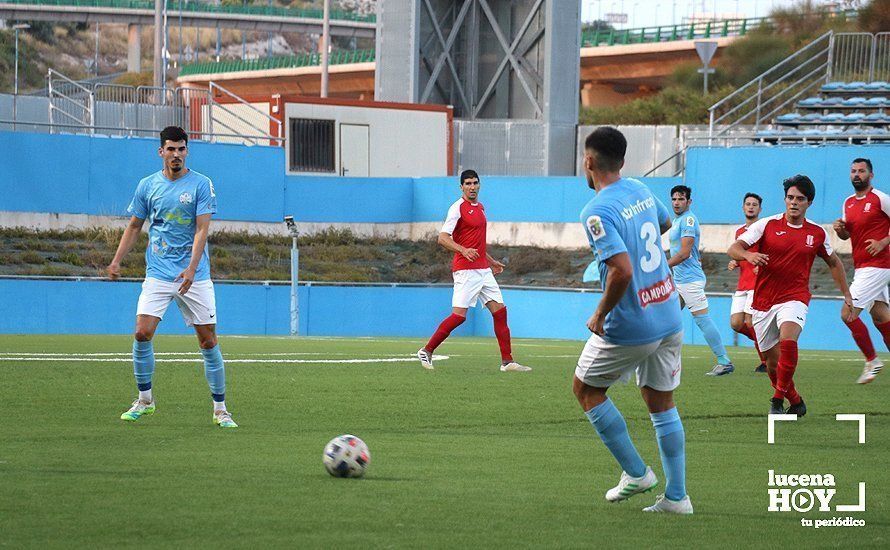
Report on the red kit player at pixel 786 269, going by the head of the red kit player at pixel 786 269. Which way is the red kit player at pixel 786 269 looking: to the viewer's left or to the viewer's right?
to the viewer's left

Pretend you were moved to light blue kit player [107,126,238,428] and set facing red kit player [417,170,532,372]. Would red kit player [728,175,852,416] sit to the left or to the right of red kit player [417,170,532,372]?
right

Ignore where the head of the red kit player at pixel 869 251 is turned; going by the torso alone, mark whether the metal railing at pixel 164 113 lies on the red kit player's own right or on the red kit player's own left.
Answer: on the red kit player's own right

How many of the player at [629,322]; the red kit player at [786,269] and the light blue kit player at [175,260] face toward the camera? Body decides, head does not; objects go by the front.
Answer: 2

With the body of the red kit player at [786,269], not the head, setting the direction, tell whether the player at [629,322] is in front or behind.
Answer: in front

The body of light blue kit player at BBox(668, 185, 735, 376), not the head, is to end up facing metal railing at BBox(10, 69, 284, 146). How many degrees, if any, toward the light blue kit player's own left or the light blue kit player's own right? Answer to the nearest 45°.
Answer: approximately 90° to the light blue kit player's own right

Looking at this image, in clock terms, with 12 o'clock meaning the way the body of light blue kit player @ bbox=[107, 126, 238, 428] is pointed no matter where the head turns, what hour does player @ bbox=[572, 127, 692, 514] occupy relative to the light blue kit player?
The player is roughly at 11 o'clock from the light blue kit player.

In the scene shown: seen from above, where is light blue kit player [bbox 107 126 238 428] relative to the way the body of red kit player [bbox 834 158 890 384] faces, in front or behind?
in front

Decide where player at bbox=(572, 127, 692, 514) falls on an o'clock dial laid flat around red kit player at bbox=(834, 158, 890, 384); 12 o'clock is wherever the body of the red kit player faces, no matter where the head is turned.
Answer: The player is roughly at 11 o'clock from the red kit player.

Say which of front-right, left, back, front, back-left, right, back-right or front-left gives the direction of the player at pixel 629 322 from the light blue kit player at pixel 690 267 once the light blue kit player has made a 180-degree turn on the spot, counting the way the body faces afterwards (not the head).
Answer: back-right
